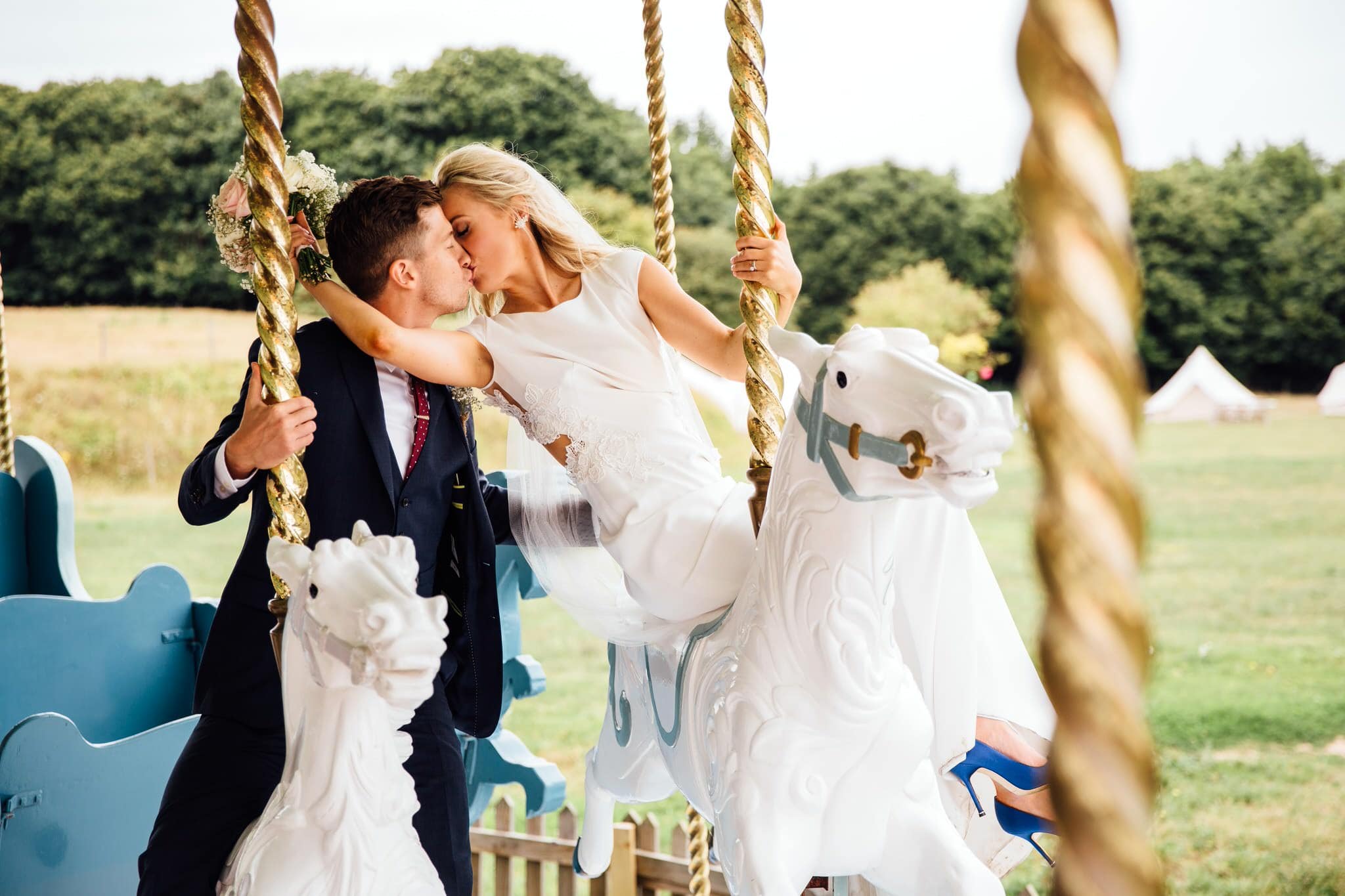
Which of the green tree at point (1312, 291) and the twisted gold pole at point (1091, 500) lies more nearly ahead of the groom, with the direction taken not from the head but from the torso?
the twisted gold pole

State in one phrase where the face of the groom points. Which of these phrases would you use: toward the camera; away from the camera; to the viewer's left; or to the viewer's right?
to the viewer's right

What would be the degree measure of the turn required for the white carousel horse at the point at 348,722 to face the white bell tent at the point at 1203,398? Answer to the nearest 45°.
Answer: approximately 90° to its left

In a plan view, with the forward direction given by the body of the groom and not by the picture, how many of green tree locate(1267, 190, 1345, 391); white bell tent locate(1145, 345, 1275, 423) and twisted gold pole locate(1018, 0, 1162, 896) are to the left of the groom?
2

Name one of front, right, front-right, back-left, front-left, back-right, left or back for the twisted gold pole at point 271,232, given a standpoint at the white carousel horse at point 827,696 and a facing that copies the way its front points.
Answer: back-right

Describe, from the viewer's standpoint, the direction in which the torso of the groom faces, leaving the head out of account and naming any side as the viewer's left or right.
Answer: facing the viewer and to the right of the viewer

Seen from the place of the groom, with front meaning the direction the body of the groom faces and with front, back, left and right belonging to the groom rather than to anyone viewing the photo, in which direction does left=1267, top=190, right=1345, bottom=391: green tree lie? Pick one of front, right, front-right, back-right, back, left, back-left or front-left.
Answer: left

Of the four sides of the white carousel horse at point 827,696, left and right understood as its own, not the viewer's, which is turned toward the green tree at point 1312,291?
left

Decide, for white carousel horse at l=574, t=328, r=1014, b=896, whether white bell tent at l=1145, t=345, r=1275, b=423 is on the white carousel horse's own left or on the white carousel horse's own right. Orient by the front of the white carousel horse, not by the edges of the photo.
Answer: on the white carousel horse's own left

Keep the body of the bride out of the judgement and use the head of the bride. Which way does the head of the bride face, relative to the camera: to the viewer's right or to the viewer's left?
to the viewer's left
